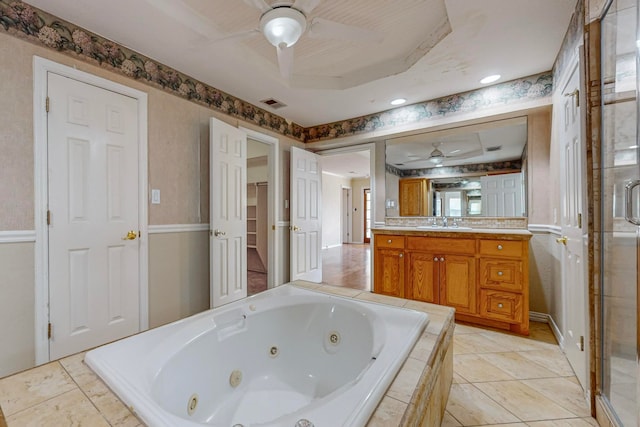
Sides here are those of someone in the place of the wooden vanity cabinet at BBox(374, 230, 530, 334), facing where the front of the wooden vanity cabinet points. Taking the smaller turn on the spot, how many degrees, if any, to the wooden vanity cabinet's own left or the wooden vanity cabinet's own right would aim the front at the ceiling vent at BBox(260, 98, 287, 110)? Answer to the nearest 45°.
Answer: approximately 45° to the wooden vanity cabinet's own right

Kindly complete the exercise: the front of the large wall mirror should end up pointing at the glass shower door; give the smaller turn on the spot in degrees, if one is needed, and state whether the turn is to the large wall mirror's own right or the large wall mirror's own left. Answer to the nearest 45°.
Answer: approximately 45° to the large wall mirror's own left

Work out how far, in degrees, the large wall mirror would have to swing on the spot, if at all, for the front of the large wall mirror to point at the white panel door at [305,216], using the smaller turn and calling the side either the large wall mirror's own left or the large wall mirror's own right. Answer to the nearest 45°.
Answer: approximately 45° to the large wall mirror's own right

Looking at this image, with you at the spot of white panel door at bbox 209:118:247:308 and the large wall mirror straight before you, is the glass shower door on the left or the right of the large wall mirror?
right

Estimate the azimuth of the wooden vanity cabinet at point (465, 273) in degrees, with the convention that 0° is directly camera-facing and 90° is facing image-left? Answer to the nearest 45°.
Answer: approximately 45°

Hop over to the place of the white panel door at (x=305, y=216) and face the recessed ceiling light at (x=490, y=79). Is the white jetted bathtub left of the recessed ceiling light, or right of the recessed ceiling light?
right

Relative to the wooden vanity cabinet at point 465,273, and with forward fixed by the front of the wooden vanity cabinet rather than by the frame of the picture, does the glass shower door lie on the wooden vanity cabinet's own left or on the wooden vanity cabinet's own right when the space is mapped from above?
on the wooden vanity cabinet's own left
